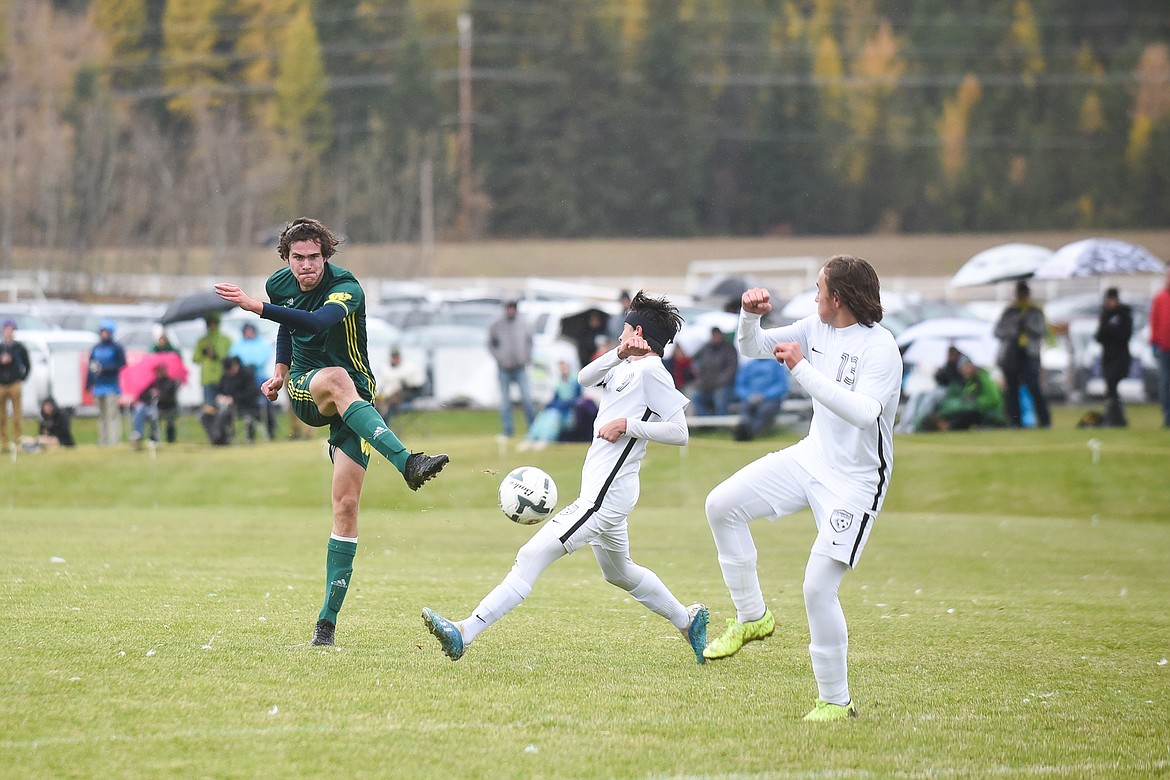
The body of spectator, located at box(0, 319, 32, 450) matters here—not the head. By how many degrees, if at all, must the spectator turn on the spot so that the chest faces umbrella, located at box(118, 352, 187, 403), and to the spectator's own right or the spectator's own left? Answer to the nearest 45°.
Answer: approximately 90° to the spectator's own left

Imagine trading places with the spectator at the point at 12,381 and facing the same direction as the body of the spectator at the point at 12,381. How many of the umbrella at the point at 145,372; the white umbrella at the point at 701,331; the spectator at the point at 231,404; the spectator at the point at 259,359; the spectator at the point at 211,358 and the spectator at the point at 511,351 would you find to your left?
6

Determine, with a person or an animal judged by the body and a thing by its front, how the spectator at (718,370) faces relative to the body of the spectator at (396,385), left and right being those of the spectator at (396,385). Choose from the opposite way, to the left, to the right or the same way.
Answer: the same way

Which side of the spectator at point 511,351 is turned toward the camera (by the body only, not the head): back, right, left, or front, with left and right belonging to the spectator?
front

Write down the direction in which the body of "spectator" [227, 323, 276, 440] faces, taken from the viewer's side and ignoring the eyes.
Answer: toward the camera

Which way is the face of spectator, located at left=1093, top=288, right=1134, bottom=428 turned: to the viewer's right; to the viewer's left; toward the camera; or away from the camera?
toward the camera

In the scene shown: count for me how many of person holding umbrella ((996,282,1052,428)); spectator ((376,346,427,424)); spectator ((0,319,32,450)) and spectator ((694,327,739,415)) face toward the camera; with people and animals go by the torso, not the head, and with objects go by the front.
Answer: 4

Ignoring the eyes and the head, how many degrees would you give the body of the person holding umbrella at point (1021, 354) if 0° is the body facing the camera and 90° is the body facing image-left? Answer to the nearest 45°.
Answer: approximately 0°

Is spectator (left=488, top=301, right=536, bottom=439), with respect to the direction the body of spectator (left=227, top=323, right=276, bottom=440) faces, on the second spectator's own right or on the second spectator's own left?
on the second spectator's own left

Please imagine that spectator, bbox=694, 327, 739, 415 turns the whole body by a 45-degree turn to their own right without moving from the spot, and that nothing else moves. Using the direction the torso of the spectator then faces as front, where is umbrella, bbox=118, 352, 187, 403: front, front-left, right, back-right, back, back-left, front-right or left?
front-right

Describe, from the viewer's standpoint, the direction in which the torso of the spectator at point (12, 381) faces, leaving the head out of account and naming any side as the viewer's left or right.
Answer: facing the viewer

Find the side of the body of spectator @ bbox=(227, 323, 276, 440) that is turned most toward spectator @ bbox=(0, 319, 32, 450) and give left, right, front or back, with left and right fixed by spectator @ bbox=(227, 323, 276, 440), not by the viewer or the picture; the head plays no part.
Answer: right

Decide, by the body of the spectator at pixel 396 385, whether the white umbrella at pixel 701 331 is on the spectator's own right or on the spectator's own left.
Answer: on the spectator's own left

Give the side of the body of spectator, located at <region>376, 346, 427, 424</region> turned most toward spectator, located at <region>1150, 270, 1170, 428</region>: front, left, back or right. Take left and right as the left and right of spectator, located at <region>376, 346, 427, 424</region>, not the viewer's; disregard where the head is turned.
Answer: left

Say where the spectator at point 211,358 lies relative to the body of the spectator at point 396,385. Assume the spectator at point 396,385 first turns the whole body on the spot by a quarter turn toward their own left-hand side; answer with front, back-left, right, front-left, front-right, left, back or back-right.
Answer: back

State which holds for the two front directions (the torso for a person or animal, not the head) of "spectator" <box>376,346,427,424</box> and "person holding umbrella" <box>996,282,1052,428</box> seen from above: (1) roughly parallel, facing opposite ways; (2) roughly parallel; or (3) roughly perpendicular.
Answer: roughly parallel
